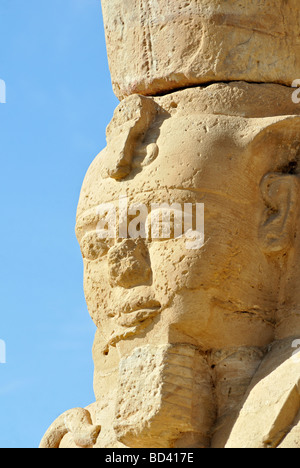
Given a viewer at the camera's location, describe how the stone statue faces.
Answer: facing the viewer and to the left of the viewer
